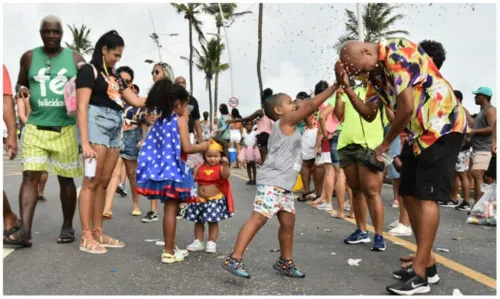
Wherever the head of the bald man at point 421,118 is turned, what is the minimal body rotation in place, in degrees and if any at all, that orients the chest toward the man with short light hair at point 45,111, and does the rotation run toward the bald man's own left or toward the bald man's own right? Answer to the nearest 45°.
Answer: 0° — they already face them

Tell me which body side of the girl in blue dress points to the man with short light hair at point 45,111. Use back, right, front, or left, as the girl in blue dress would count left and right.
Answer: left

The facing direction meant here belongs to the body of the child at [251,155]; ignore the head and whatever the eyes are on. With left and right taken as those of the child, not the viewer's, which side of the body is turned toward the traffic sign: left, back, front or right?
back

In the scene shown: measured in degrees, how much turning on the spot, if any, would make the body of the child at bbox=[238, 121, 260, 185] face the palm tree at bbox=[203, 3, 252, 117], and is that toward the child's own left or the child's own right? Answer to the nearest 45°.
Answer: approximately 180°

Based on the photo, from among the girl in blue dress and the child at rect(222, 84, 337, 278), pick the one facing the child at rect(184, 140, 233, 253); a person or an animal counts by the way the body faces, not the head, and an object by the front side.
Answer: the girl in blue dress

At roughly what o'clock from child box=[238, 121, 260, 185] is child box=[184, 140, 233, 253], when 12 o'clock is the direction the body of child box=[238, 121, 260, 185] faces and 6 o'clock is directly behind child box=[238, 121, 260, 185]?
child box=[184, 140, 233, 253] is roughly at 12 o'clock from child box=[238, 121, 260, 185].

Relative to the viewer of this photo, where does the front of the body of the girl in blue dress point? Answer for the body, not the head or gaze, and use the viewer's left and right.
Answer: facing away from the viewer and to the right of the viewer

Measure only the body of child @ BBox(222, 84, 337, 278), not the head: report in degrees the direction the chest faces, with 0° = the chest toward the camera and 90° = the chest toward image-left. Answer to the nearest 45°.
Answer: approximately 270°

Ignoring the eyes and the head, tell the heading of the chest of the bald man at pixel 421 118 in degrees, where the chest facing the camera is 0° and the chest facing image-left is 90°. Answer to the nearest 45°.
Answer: approximately 90°

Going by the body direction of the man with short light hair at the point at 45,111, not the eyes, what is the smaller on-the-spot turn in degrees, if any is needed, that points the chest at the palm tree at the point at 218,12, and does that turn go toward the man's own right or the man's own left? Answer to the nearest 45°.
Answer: approximately 180°
